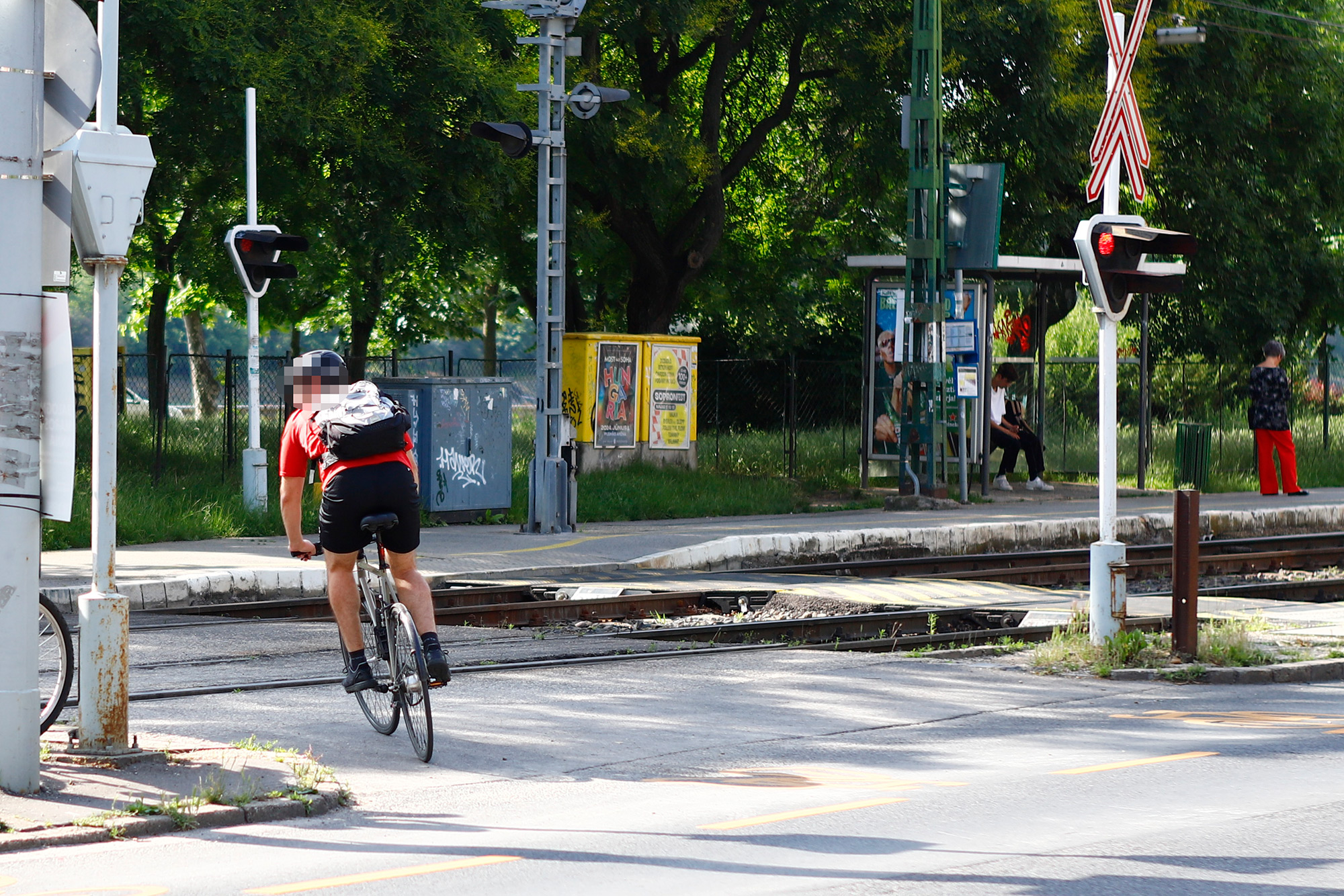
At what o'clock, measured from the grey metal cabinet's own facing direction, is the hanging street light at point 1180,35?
The hanging street light is roughly at 10 o'clock from the grey metal cabinet.

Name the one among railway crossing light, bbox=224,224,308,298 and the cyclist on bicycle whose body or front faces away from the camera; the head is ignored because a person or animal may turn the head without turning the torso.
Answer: the cyclist on bicycle

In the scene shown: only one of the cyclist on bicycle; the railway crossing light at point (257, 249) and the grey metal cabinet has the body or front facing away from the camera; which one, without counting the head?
the cyclist on bicycle

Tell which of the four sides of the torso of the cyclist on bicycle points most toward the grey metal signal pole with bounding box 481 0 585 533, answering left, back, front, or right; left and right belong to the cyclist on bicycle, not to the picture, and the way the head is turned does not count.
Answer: front

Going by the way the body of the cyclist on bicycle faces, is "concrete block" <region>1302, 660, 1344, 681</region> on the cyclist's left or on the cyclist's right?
on the cyclist's right

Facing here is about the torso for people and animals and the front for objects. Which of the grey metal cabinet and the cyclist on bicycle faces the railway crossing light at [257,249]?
the cyclist on bicycle

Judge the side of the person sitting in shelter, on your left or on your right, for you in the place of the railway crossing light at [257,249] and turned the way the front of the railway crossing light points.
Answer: on your left

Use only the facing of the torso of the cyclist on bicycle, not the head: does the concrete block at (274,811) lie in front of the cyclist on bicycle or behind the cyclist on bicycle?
behind

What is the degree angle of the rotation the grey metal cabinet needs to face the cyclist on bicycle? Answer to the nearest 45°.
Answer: approximately 45° to its right

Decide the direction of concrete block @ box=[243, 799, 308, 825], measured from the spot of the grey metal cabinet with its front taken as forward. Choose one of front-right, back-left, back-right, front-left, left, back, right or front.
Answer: front-right

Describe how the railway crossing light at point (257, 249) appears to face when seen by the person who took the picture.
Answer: facing the viewer and to the right of the viewer

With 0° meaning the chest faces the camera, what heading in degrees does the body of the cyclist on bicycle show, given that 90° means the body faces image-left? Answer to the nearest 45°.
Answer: approximately 180°

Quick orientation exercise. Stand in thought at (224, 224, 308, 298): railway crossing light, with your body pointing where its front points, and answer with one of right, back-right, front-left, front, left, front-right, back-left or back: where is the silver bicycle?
front-right

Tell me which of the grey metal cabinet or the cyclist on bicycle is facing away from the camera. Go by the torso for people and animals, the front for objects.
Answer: the cyclist on bicycle

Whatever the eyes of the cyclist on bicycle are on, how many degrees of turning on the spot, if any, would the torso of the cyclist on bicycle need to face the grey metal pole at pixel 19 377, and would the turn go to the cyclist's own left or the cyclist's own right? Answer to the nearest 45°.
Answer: approximately 135° to the cyclist's own left

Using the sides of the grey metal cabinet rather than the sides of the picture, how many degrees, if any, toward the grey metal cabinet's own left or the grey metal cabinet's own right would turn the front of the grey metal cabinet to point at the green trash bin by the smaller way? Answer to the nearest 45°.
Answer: approximately 90° to the grey metal cabinet's own left

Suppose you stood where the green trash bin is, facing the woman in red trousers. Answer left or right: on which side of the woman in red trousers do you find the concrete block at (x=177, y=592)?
right

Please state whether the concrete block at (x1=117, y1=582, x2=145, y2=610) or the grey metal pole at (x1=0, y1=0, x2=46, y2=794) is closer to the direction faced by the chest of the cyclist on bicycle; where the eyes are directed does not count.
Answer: the concrete block
